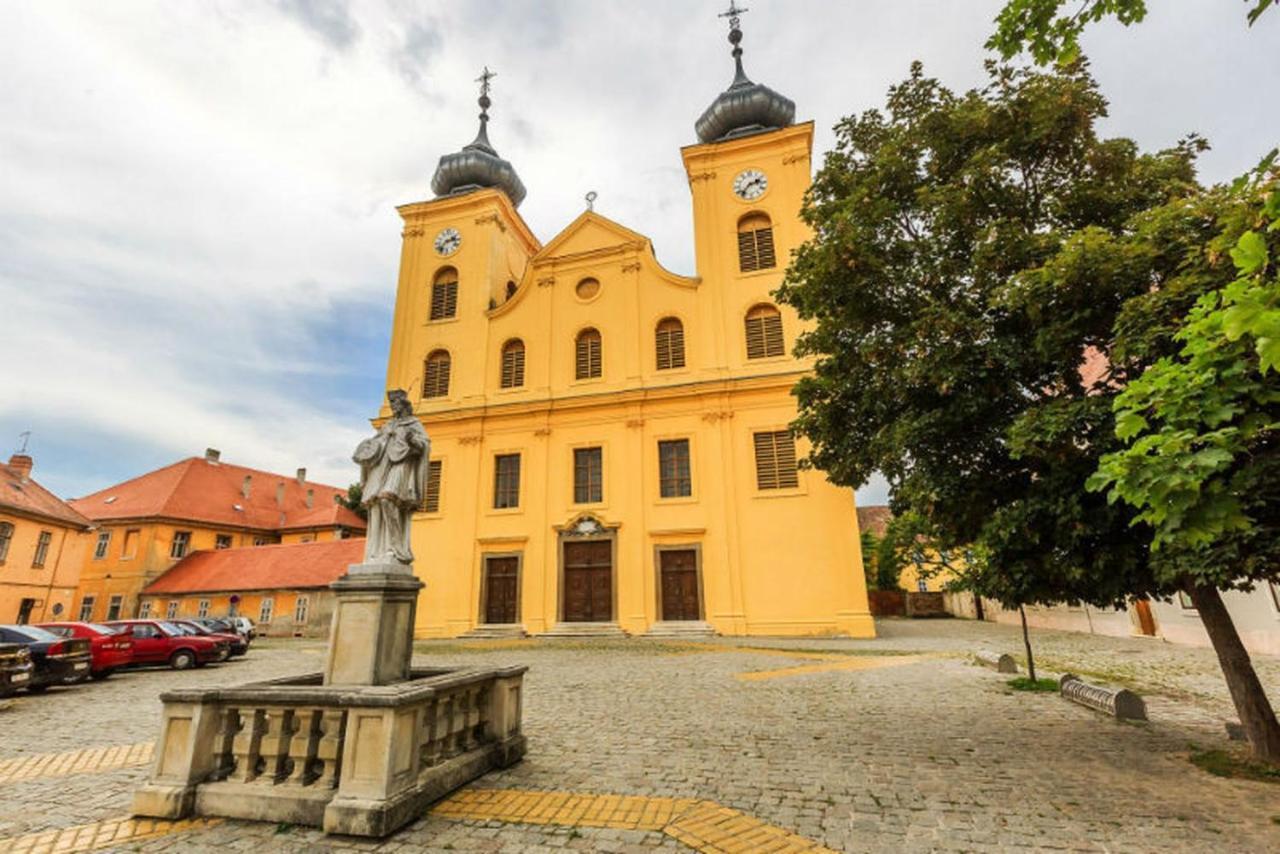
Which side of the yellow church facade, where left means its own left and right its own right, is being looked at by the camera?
front

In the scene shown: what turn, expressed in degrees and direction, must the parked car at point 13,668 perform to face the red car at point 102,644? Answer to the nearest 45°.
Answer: approximately 135° to its left

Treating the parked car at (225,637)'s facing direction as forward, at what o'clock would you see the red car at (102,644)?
The red car is roughly at 3 o'clock from the parked car.

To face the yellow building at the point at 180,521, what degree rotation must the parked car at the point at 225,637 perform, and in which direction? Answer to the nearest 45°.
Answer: approximately 135° to its left

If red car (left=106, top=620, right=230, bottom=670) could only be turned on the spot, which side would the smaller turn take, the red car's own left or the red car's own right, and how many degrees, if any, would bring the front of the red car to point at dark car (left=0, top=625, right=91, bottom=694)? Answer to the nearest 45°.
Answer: approximately 90° to the red car's own right

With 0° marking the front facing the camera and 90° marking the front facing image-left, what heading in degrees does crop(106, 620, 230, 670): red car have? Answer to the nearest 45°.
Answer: approximately 315°

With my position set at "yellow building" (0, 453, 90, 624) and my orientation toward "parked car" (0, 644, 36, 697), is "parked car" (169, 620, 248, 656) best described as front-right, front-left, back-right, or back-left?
front-left

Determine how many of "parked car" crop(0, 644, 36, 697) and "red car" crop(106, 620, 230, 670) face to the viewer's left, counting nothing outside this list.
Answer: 0

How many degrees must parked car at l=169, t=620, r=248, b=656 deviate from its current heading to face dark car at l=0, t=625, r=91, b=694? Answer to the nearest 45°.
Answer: approximately 90° to its right
